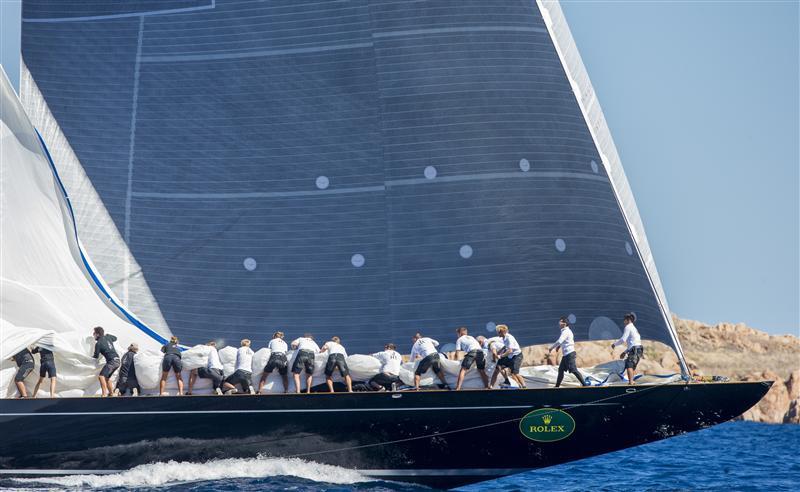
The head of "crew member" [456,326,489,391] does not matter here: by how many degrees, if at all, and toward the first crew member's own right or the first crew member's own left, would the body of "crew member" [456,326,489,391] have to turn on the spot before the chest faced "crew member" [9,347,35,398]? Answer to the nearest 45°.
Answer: approximately 45° to the first crew member's own left

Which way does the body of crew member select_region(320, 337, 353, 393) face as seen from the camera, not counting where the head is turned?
away from the camera

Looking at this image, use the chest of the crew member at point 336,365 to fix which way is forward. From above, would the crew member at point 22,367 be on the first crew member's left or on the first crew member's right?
on the first crew member's left

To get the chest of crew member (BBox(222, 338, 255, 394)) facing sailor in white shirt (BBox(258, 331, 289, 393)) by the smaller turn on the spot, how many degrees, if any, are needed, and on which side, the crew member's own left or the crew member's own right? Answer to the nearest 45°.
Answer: approximately 45° to the crew member's own right

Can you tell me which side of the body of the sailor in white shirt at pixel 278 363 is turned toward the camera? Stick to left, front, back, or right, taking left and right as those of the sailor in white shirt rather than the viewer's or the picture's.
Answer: back

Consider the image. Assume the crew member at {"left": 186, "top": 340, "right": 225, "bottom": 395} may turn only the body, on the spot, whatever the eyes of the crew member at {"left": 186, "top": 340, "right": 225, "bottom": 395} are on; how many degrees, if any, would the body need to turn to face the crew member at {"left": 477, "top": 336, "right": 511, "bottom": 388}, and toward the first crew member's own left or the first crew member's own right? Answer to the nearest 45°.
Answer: approximately 135° to the first crew member's own right

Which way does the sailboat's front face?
to the viewer's right

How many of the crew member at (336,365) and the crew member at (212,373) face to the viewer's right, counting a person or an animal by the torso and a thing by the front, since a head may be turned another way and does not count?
0

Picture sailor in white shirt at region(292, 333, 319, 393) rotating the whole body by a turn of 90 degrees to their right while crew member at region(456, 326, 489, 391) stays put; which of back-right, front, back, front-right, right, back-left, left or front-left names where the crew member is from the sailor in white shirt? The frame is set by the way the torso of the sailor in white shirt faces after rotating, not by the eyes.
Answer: front

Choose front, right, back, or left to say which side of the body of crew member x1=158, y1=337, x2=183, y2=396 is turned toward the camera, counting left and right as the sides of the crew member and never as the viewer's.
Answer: back

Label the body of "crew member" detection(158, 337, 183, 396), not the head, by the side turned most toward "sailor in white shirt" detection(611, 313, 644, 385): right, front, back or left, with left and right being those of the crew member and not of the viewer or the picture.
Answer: right

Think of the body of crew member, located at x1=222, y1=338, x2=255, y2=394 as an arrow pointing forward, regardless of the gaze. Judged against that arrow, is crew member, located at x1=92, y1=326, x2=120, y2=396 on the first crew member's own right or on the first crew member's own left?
on the first crew member's own left

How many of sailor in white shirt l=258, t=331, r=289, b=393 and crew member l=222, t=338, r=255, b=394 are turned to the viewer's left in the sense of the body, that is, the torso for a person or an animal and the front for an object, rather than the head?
0

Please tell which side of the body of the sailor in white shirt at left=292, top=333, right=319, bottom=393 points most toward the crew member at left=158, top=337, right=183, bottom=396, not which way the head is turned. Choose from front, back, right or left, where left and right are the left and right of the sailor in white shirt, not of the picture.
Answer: left

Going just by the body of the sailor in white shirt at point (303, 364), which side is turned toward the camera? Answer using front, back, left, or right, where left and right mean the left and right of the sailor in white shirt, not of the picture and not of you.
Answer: back

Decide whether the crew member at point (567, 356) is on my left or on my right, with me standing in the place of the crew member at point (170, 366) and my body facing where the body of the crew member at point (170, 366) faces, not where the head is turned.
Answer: on my right

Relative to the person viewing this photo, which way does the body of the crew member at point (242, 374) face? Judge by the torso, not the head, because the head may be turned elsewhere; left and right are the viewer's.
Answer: facing away from the viewer and to the right of the viewer
